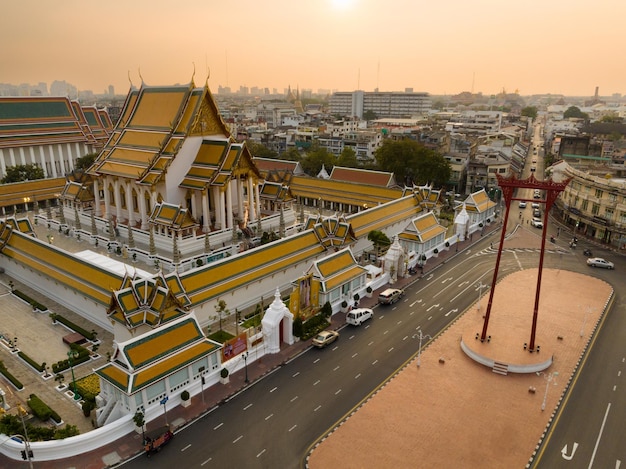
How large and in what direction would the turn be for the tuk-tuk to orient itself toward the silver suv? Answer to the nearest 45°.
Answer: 0° — it already faces it

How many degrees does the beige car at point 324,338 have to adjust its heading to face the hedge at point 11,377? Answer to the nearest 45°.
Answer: approximately 135° to its left

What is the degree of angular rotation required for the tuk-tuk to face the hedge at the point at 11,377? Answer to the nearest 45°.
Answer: approximately 90° to its left

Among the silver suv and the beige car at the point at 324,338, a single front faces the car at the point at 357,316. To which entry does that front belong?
the beige car

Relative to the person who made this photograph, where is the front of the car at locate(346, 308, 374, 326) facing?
facing away from the viewer and to the right of the viewer

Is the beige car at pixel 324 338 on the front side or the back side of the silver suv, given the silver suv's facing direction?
on the back side

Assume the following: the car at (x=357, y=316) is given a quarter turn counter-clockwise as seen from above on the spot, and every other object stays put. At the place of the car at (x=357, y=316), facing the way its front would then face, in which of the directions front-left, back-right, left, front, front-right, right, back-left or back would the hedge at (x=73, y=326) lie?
front-left

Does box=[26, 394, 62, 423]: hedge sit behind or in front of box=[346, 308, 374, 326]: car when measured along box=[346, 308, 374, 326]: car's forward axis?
behind

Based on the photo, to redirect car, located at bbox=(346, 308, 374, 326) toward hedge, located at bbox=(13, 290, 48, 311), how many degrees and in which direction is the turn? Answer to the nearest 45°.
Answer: approximately 135° to its left

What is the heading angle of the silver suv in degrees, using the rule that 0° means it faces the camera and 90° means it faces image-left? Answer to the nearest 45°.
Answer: approximately 225°

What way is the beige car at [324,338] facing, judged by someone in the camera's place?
facing away from the viewer and to the right of the viewer

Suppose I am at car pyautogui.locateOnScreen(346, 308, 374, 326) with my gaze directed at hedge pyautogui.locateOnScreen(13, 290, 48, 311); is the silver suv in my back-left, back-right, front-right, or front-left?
back-right
